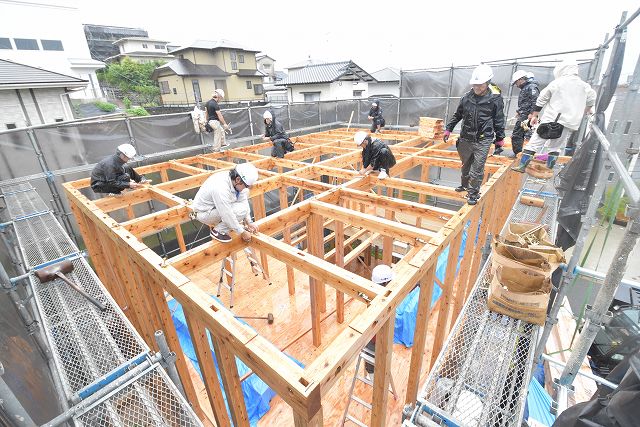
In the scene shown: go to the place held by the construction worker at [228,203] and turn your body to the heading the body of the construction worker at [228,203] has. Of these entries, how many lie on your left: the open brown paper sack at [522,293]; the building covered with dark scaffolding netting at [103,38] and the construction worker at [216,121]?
2

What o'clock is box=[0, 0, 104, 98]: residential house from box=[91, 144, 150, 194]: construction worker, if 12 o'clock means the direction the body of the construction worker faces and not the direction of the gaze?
The residential house is roughly at 9 o'clock from the construction worker.

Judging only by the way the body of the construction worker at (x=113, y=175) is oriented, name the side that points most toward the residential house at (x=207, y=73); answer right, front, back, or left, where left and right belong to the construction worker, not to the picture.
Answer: left

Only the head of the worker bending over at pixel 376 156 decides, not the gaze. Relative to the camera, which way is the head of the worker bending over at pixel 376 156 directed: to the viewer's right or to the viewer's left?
to the viewer's left

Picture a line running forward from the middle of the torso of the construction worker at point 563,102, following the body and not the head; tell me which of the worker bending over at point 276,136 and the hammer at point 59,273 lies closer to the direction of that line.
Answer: the worker bending over

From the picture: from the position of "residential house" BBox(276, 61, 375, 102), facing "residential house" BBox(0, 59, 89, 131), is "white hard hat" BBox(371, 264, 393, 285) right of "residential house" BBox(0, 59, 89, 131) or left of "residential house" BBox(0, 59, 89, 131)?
left

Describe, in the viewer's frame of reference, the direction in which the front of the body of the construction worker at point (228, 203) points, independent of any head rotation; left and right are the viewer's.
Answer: facing to the right of the viewer

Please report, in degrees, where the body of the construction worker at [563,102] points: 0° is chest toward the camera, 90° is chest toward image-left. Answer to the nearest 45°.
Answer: approximately 135°
